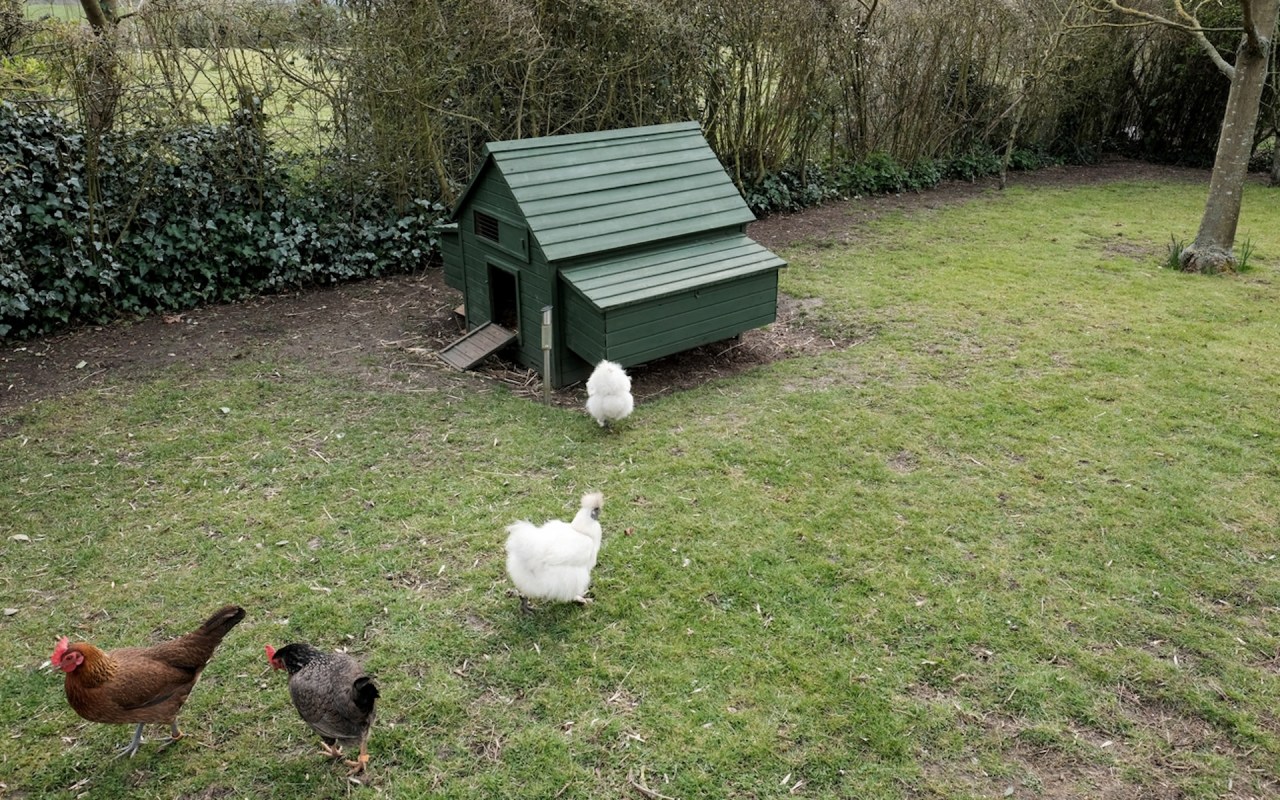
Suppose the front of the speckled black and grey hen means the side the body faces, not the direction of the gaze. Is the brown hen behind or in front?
in front

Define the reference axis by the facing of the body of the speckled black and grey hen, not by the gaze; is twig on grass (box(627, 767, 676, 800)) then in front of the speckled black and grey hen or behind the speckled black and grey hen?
behind

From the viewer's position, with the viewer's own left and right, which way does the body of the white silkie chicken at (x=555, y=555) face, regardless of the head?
facing to the right of the viewer

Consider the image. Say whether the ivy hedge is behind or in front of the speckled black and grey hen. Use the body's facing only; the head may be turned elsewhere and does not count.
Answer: in front

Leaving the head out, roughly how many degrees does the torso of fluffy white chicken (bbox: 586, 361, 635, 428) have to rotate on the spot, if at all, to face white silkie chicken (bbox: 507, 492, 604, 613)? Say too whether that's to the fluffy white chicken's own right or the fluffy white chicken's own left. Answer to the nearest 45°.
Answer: approximately 180°

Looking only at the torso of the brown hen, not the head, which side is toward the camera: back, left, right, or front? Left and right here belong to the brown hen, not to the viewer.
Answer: left

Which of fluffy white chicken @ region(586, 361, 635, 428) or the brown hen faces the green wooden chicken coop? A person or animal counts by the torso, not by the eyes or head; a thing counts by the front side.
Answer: the fluffy white chicken

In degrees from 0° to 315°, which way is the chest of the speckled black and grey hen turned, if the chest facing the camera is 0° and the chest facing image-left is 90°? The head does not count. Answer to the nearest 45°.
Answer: approximately 135°

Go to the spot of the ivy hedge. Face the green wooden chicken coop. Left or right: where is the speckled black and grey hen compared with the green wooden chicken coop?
right

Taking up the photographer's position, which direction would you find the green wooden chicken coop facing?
facing the viewer and to the left of the viewer

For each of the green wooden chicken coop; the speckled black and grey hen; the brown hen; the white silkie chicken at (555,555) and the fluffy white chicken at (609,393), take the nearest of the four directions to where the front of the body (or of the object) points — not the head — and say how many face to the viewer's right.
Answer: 1

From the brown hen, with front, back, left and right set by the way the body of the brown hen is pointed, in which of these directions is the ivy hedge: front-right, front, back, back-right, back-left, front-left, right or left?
right

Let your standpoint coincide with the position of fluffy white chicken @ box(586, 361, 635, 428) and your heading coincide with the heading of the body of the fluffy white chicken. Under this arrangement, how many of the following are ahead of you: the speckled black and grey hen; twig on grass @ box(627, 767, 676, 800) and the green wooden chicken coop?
1

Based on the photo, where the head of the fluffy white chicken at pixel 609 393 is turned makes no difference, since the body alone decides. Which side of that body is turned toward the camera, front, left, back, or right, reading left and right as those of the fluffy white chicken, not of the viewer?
back

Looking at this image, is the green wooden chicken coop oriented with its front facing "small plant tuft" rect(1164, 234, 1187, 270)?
no

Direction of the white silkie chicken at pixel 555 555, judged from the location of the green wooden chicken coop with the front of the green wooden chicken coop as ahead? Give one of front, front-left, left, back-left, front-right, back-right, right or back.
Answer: front-left

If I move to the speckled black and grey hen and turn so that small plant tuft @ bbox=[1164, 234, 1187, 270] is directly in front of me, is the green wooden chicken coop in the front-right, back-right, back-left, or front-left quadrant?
front-left
